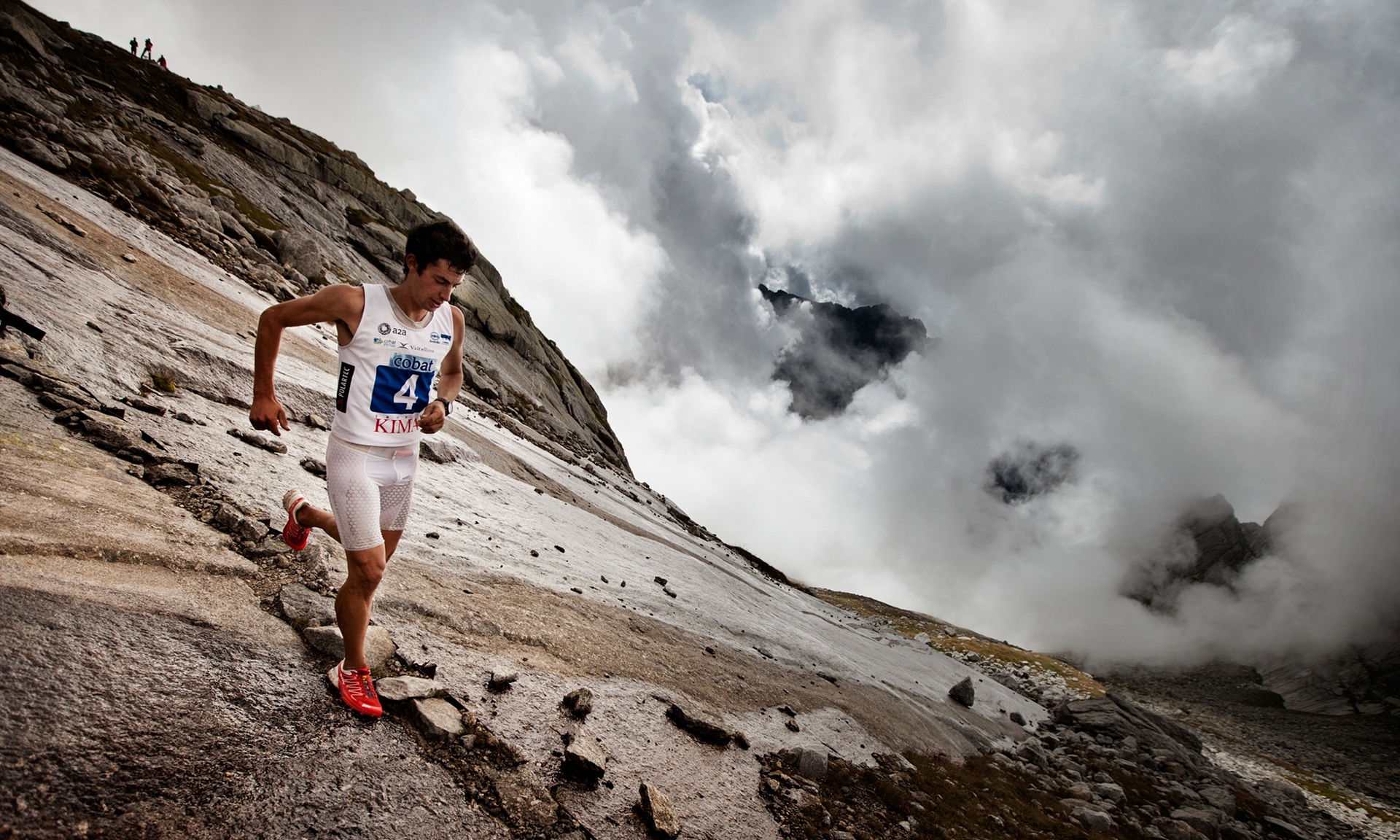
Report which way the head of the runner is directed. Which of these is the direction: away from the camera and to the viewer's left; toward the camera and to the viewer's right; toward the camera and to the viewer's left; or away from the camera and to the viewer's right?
toward the camera and to the viewer's right

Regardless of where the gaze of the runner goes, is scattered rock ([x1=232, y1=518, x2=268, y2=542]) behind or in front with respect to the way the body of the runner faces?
behind

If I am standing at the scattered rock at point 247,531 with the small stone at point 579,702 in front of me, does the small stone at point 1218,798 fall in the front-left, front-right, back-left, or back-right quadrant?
front-left

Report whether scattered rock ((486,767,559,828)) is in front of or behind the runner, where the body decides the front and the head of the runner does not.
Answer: in front

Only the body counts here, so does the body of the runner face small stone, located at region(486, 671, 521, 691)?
no

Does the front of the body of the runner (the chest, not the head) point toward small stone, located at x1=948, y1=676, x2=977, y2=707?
no

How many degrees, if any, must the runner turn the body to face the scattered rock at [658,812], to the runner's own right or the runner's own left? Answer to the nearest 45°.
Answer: approximately 45° to the runner's own left

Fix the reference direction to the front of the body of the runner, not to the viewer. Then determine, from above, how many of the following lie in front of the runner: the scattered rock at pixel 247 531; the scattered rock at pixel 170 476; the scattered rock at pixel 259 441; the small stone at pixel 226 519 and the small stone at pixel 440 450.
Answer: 0

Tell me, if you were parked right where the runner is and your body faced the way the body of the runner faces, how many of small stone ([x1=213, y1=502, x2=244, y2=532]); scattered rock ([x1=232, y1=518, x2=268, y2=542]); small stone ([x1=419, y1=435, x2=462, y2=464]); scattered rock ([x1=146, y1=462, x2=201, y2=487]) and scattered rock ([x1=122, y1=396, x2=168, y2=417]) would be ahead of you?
0

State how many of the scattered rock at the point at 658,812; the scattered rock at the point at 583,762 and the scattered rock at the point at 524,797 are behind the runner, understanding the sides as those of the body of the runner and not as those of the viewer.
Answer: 0

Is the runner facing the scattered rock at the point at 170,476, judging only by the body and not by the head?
no
